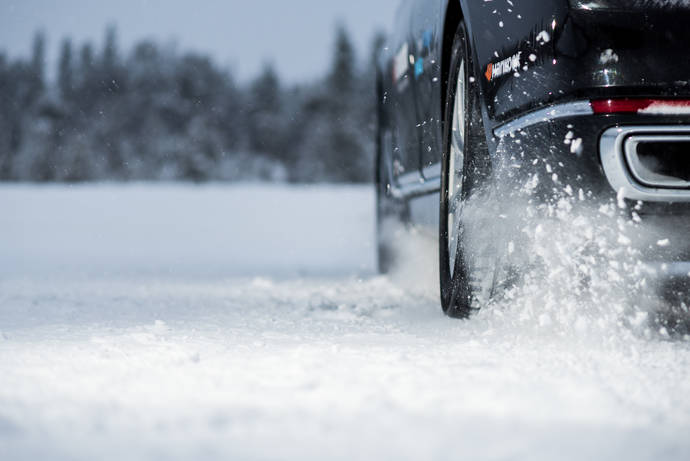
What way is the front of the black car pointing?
away from the camera
